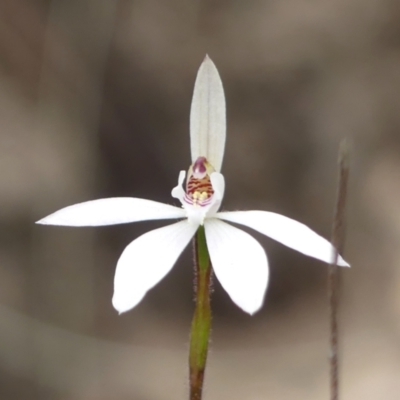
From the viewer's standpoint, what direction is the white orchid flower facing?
toward the camera
